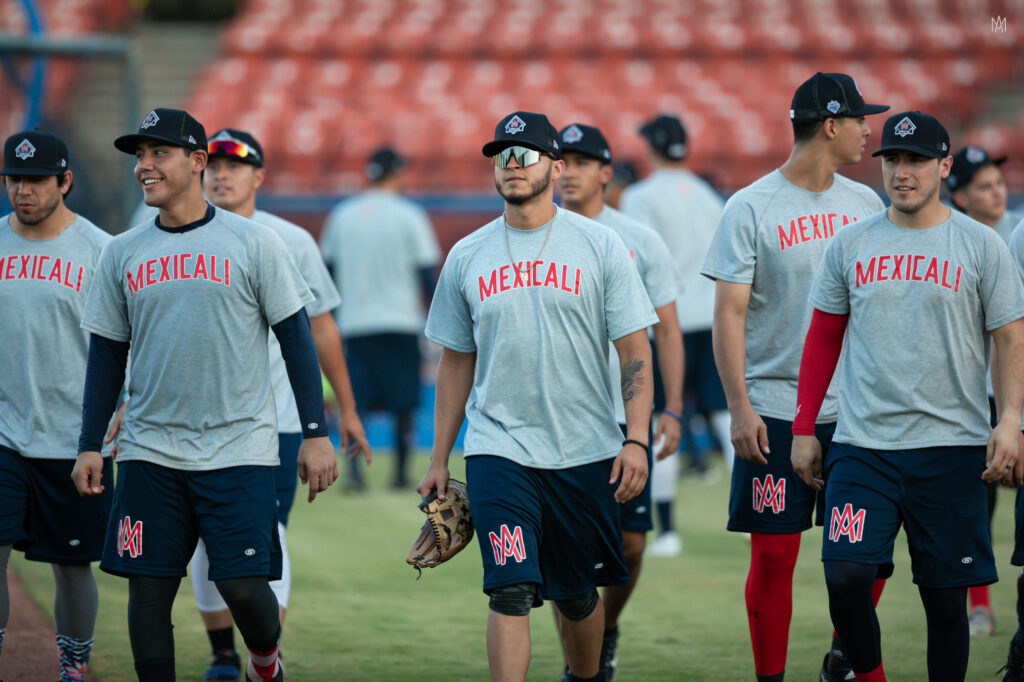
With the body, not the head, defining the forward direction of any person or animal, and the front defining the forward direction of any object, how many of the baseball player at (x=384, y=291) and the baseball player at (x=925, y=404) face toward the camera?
1

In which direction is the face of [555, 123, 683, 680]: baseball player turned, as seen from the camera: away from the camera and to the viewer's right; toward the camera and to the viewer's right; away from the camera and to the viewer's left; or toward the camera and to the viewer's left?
toward the camera and to the viewer's left

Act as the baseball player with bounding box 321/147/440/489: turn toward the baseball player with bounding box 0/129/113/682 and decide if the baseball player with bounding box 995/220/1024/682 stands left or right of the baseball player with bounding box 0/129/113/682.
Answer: left

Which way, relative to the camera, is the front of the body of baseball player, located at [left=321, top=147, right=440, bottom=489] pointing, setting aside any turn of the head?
away from the camera

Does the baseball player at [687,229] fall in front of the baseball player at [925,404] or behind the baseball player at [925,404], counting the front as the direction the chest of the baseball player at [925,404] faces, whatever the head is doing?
behind

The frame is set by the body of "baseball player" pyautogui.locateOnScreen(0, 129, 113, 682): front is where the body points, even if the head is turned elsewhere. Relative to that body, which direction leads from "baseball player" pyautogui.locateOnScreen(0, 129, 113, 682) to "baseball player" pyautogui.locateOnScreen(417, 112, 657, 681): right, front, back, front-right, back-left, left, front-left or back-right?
left

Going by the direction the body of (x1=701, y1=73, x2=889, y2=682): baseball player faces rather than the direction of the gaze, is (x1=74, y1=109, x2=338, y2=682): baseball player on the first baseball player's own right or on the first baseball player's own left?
on the first baseball player's own right

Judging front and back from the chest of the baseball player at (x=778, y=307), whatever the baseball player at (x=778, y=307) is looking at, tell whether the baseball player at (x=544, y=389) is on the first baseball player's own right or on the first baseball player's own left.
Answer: on the first baseball player's own right

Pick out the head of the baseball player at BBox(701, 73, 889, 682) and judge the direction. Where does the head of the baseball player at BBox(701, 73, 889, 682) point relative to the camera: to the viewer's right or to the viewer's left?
to the viewer's right
